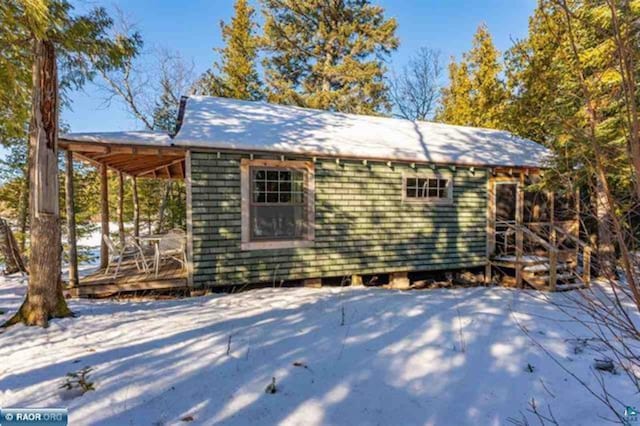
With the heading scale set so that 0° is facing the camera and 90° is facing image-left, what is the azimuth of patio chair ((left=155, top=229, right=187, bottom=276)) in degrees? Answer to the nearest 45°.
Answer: approximately 45°

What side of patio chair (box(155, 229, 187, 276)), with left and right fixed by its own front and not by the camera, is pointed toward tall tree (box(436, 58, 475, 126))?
back

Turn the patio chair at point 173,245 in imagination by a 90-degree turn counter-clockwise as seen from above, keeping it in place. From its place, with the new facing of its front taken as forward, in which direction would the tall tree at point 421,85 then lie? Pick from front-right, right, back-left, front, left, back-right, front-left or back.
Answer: left

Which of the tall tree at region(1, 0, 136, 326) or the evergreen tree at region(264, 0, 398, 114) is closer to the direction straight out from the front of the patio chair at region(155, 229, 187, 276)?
the tall tree

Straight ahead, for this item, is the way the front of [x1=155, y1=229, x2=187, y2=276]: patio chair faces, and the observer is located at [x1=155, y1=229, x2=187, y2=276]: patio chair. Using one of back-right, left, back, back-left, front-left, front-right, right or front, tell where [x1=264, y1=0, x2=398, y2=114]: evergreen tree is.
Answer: back

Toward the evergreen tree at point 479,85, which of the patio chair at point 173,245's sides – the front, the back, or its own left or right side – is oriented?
back

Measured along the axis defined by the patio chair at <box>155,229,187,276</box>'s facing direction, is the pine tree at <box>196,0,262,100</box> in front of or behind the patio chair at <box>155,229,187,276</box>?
behind

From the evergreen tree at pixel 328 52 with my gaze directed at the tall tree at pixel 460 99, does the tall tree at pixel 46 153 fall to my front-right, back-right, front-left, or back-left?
back-right

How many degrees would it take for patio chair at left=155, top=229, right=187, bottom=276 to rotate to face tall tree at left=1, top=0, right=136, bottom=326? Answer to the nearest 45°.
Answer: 0° — it already faces it
